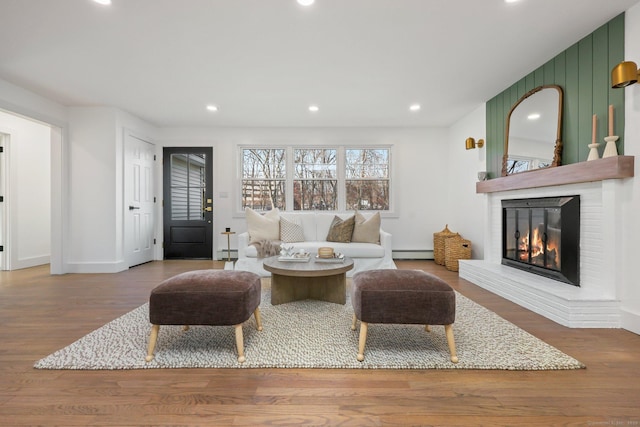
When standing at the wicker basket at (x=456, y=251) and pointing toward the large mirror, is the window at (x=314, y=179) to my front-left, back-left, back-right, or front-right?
back-right

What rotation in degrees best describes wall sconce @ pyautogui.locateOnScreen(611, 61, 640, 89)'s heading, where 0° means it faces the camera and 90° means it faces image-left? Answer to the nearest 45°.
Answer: approximately 45°

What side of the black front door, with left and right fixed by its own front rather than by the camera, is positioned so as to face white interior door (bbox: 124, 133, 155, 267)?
right

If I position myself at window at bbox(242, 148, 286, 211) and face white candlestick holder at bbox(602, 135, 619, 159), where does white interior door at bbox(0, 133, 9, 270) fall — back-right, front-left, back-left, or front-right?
back-right

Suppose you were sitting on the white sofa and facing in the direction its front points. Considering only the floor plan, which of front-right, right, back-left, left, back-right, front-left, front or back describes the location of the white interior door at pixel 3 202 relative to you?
right

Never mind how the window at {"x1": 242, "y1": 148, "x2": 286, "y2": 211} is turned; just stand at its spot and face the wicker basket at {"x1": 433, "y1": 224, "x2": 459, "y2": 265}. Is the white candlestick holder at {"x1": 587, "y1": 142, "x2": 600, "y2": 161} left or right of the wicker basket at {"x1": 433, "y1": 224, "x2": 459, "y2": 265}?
right

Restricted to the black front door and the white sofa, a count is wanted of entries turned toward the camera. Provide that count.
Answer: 2

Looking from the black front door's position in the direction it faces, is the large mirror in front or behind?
in front

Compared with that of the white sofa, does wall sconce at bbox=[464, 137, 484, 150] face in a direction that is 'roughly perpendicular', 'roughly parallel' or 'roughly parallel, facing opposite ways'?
roughly perpendicular

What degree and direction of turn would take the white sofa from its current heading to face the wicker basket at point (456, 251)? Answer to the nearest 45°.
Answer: approximately 90° to its left

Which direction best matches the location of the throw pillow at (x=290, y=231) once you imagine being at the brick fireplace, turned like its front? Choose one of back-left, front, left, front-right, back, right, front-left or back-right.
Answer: front-right

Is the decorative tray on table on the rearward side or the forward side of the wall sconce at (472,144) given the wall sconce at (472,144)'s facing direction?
on the forward side

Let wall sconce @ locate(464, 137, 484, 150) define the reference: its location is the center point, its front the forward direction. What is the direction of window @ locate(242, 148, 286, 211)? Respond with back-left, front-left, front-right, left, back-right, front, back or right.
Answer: front-right

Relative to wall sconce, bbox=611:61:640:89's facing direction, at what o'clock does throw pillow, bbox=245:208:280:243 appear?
The throw pillow is roughly at 1 o'clock from the wall sconce.

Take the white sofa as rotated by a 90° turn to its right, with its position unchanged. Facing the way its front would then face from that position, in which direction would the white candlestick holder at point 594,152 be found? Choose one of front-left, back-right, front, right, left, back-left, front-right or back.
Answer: back-left

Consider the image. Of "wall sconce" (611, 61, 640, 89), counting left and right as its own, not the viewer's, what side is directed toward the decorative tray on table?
front

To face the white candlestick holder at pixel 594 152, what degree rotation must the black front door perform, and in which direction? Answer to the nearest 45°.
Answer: approximately 45° to its left

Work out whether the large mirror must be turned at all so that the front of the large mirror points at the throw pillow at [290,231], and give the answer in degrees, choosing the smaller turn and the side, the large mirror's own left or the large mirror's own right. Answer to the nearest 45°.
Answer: approximately 45° to the large mirror's own right
